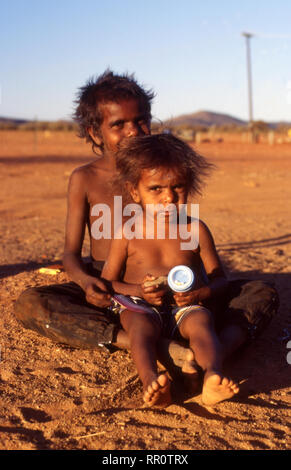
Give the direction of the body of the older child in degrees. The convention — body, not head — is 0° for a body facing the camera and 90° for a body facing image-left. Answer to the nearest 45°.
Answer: approximately 315°

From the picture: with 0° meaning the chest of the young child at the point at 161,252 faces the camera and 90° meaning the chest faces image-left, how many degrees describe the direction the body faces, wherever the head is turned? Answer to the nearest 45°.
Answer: approximately 0°
